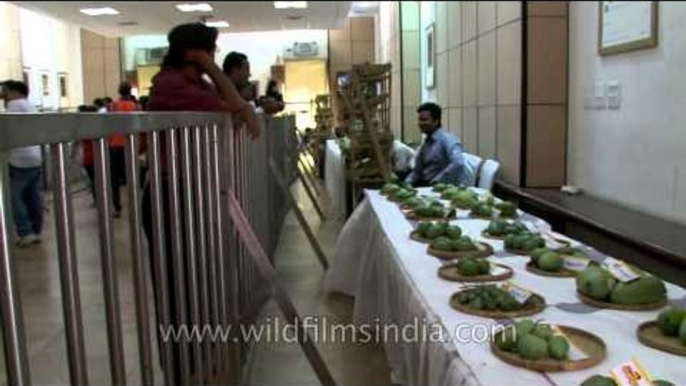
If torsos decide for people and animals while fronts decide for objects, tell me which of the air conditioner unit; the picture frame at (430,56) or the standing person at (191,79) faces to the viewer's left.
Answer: the picture frame

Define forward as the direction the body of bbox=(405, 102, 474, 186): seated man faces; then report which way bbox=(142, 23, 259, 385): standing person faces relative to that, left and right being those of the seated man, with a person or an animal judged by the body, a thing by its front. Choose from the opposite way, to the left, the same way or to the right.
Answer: to the left

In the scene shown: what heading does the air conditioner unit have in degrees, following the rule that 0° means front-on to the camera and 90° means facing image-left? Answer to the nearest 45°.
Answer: approximately 0°

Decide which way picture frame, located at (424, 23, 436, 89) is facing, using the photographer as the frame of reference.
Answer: facing to the left of the viewer

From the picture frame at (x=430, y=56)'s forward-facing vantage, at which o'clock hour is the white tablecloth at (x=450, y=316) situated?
The white tablecloth is roughly at 9 o'clock from the picture frame.

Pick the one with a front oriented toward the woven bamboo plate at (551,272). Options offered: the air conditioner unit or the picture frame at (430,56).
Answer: the air conditioner unit

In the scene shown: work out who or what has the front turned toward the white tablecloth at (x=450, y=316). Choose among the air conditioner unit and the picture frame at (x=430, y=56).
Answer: the air conditioner unit

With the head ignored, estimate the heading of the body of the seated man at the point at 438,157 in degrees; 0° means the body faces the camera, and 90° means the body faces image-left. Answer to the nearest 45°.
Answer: approximately 45°

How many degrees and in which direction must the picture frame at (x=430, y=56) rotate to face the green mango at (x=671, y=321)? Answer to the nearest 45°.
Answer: approximately 90° to its left

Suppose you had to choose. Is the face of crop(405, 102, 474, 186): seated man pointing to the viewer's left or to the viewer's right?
to the viewer's left

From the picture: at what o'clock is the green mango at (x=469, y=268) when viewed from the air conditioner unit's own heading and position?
The green mango is roughly at 12 o'clock from the air conditioner unit.
